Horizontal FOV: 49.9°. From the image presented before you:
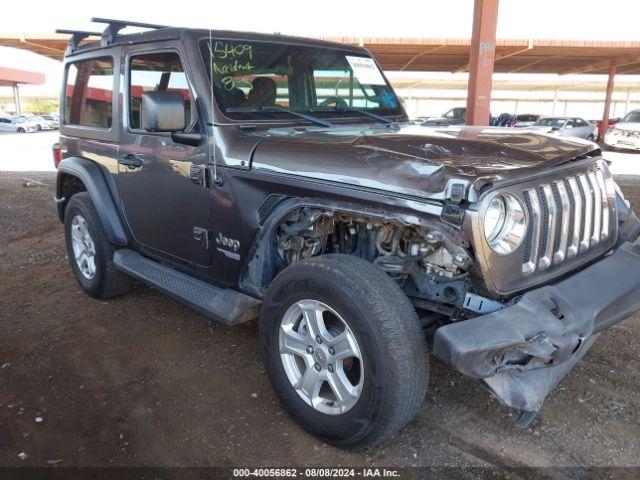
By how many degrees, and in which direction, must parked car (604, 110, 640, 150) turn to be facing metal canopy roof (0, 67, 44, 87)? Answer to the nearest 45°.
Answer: approximately 45° to its right

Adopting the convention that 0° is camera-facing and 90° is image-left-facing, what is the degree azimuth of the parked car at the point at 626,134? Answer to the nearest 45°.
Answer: approximately 45°

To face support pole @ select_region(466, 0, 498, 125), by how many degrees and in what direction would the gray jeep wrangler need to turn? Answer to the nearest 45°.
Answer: approximately 135° to its left

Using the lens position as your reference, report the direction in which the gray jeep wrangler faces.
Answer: facing the viewer and to the right of the viewer

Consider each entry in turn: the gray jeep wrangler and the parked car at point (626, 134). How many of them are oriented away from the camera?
0

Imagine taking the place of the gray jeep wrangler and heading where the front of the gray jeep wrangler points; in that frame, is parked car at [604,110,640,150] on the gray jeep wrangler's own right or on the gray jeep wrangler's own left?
on the gray jeep wrangler's own left
